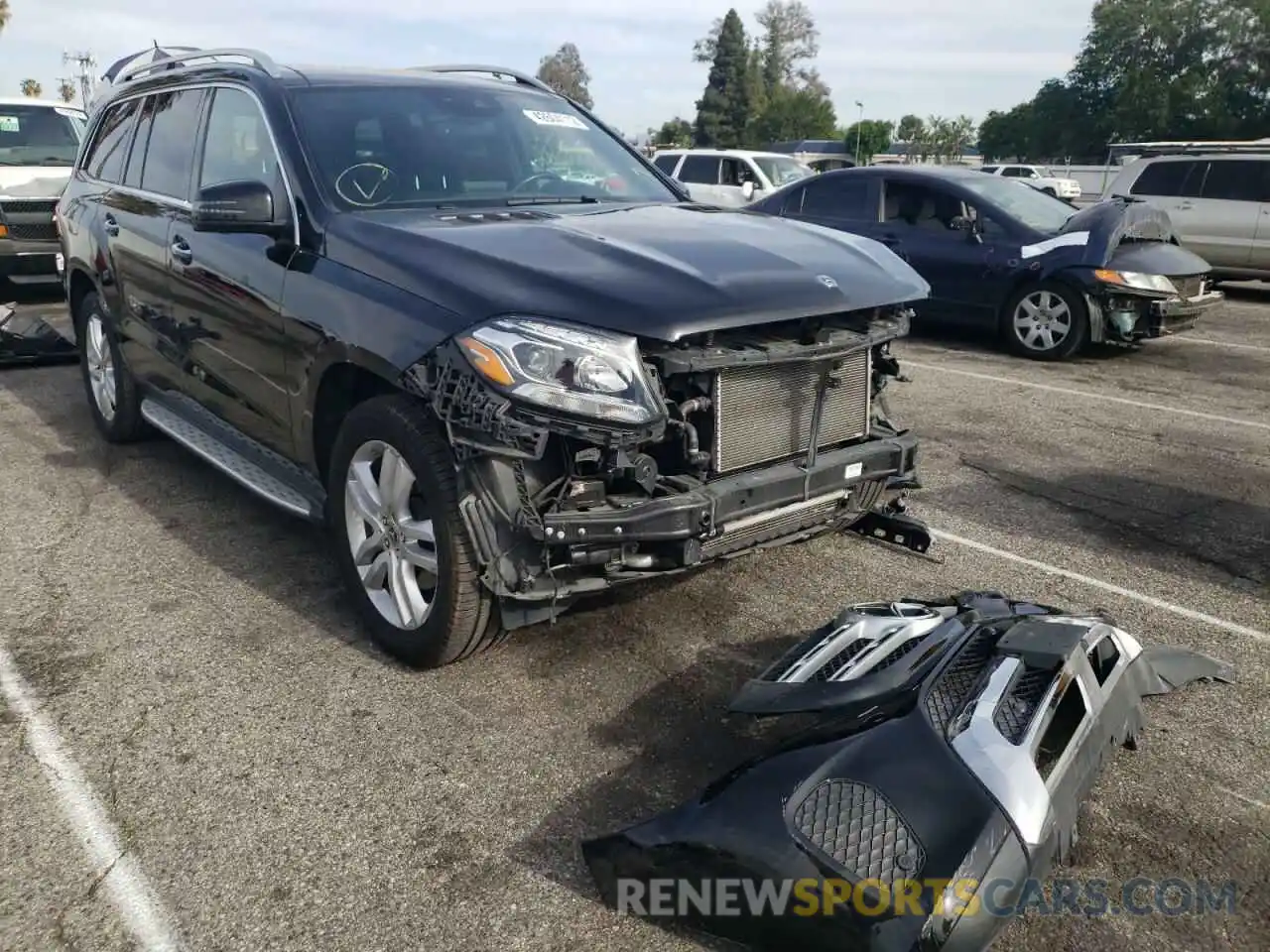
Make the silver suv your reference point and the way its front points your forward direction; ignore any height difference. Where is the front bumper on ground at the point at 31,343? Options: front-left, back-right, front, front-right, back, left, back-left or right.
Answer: back-right

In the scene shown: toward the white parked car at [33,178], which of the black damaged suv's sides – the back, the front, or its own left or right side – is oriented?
back

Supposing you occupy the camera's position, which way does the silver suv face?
facing to the right of the viewer

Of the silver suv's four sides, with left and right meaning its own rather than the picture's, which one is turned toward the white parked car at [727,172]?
back

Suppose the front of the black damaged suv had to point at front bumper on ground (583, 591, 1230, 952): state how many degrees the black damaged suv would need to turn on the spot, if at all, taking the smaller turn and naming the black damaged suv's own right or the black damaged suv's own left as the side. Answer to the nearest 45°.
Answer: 0° — it already faces it

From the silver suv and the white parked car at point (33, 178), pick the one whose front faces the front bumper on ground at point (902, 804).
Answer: the white parked car

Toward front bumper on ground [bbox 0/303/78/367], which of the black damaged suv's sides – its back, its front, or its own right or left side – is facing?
back

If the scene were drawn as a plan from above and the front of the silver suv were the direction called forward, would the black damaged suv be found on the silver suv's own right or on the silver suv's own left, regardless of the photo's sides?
on the silver suv's own right

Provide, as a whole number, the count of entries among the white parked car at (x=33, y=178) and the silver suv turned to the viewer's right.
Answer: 1

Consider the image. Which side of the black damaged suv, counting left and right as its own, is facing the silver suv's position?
left
